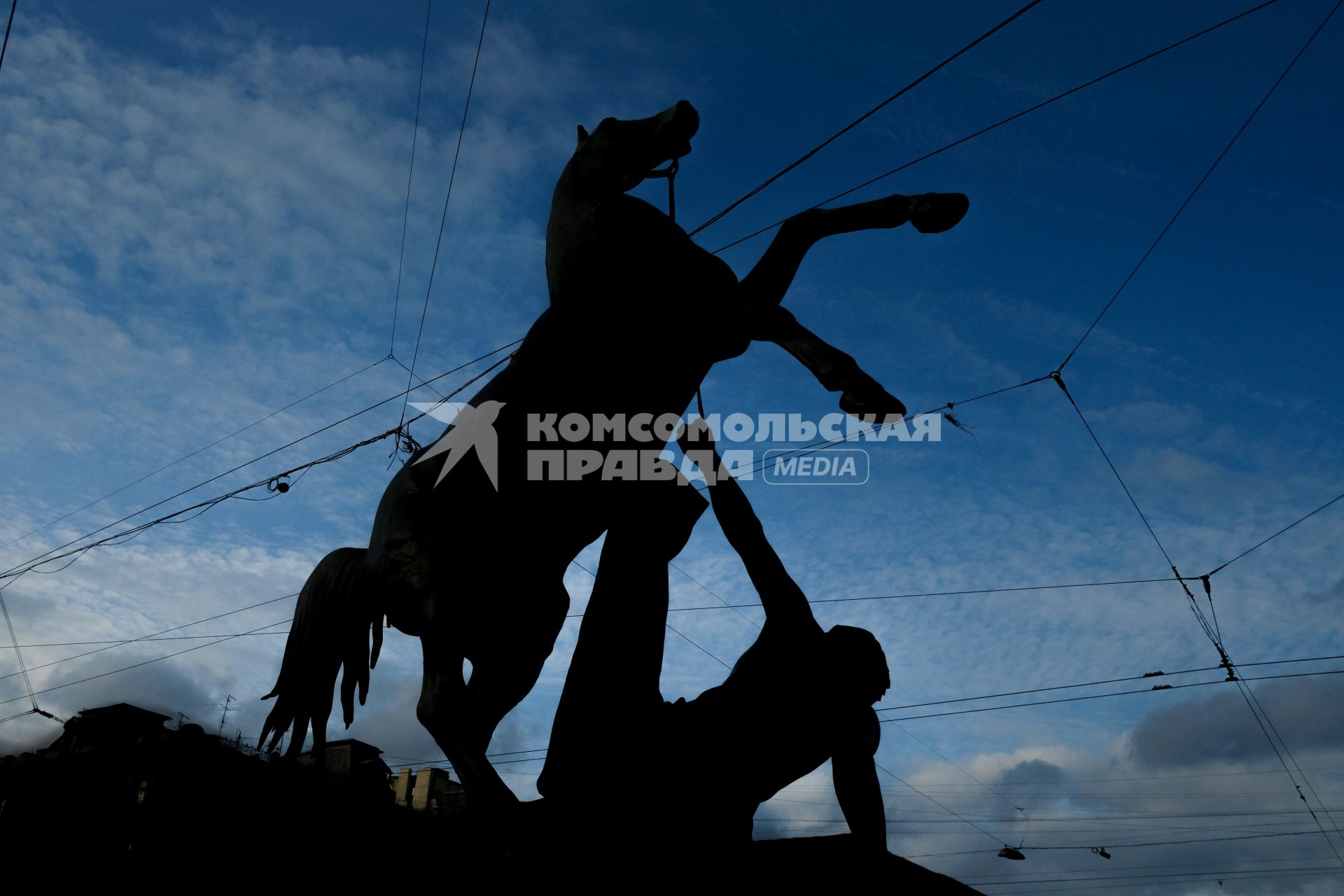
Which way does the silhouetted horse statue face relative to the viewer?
to the viewer's right
